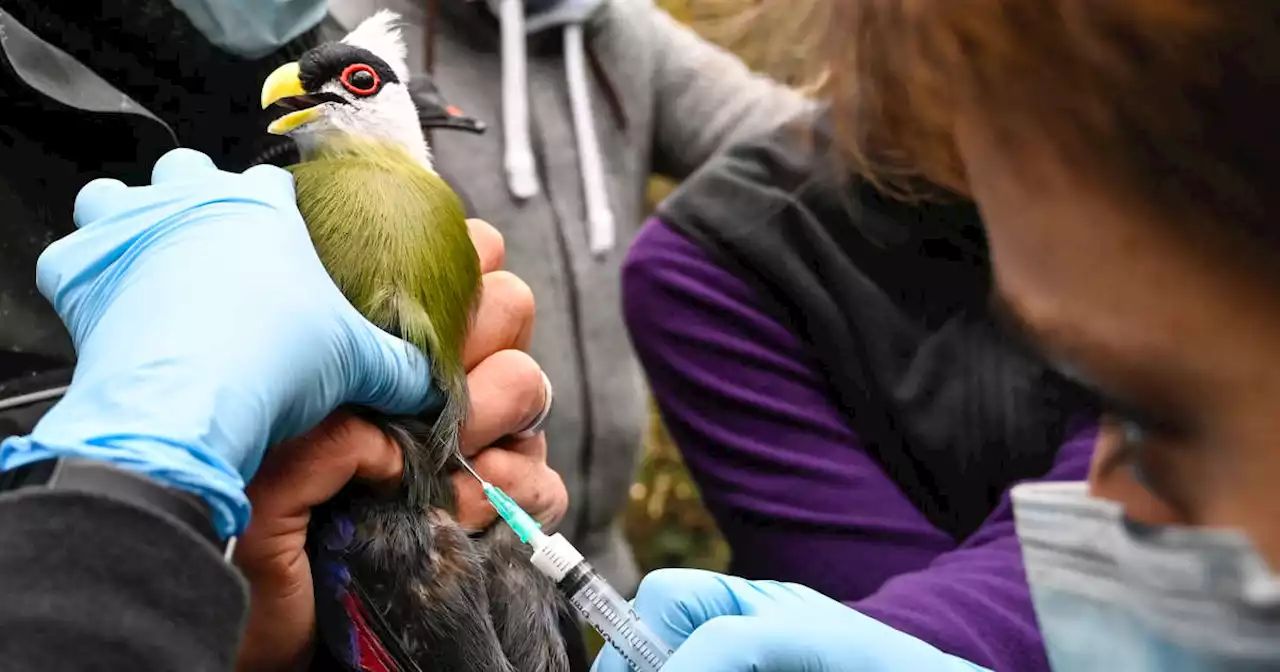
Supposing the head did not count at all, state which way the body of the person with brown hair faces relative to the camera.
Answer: to the viewer's left
